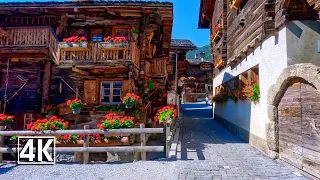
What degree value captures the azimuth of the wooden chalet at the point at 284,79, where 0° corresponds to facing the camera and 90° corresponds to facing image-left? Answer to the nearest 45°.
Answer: approximately 45°

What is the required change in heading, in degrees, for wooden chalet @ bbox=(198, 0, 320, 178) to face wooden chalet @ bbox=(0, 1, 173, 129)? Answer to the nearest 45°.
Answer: approximately 45° to its right

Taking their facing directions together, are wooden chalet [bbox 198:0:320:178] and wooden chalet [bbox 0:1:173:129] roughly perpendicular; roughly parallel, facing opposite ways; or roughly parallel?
roughly perpendicular

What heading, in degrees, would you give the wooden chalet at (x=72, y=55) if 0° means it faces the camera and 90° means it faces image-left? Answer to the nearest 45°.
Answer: approximately 0°
